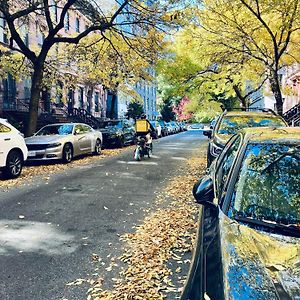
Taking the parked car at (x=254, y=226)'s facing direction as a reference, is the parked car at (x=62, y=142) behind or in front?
behind

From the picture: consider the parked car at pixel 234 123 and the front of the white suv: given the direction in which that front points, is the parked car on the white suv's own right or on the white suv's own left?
on the white suv's own left

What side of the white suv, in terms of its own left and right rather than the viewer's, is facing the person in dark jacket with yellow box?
back

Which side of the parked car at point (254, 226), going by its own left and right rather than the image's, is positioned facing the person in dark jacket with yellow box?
back

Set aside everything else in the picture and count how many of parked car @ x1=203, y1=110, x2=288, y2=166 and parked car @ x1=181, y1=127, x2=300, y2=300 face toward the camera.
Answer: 2

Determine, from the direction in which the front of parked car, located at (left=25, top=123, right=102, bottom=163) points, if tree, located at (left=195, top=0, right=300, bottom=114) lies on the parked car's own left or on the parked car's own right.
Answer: on the parked car's own left

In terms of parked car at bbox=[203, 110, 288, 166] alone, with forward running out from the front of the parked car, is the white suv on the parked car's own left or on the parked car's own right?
on the parked car's own right

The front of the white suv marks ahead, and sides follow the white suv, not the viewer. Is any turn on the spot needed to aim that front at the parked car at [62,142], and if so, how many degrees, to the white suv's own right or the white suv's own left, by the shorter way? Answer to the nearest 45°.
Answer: approximately 180°

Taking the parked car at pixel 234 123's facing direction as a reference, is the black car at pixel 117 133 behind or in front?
behind

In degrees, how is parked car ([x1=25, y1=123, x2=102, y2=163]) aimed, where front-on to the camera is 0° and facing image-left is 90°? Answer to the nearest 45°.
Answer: approximately 45°
